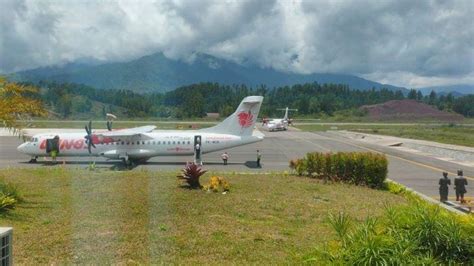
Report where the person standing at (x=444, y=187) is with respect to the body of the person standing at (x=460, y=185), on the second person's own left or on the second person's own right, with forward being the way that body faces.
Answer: on the second person's own left

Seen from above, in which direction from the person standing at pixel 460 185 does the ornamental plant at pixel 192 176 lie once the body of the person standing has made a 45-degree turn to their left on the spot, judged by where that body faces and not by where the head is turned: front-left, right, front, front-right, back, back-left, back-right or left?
left

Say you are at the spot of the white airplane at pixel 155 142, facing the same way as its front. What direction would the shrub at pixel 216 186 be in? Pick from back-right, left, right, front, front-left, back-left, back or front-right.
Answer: left

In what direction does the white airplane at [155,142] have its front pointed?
to the viewer's left

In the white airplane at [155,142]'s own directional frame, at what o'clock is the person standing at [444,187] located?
The person standing is roughly at 8 o'clock from the white airplane.

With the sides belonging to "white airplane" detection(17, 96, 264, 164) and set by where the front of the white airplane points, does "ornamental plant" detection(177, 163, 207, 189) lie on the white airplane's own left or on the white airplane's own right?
on the white airplane's own left

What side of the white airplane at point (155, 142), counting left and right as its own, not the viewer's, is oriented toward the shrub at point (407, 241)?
left

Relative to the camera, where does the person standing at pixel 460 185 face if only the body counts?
away from the camera

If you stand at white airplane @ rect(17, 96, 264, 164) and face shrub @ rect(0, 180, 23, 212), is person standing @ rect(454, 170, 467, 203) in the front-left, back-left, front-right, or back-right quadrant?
front-left

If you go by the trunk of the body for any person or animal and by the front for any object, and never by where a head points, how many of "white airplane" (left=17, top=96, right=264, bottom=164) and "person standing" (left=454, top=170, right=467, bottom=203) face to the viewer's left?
1

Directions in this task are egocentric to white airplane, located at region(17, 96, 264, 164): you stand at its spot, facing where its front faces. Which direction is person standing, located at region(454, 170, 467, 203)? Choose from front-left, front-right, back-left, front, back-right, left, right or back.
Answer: back-left

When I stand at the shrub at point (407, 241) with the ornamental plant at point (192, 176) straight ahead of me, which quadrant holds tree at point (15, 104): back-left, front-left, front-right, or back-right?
front-left

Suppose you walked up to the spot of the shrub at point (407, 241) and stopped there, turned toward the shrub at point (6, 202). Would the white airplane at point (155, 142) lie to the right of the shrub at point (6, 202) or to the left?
right

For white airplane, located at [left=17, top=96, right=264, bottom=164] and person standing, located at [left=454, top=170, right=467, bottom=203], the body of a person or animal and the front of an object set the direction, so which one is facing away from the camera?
the person standing
